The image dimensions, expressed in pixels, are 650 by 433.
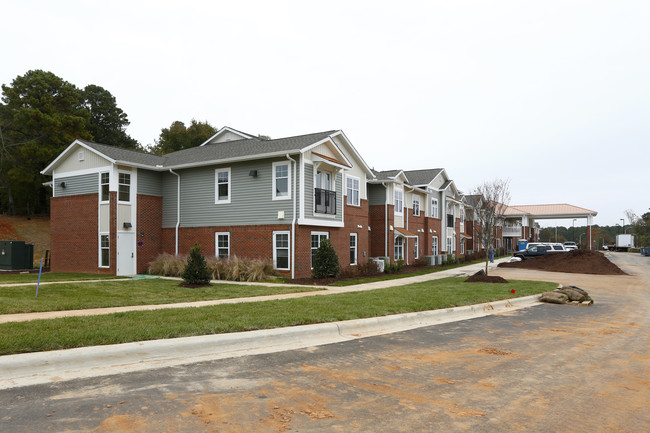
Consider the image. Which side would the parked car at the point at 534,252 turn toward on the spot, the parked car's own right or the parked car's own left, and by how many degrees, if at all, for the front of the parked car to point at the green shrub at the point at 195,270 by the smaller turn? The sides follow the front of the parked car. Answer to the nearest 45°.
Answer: approximately 45° to the parked car's own left

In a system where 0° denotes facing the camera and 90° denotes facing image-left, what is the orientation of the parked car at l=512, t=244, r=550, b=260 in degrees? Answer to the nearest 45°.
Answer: approximately 45°

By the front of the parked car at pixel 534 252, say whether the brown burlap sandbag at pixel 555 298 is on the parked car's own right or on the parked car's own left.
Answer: on the parked car's own left

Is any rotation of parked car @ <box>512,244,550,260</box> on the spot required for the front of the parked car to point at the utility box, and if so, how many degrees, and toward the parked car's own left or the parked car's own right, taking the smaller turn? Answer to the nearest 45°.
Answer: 0° — it already faces it

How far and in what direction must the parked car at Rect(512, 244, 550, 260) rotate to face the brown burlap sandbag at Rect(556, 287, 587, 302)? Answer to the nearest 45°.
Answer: approximately 45° to its left

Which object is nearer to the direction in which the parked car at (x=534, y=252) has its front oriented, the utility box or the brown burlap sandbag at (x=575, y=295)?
the utility box
